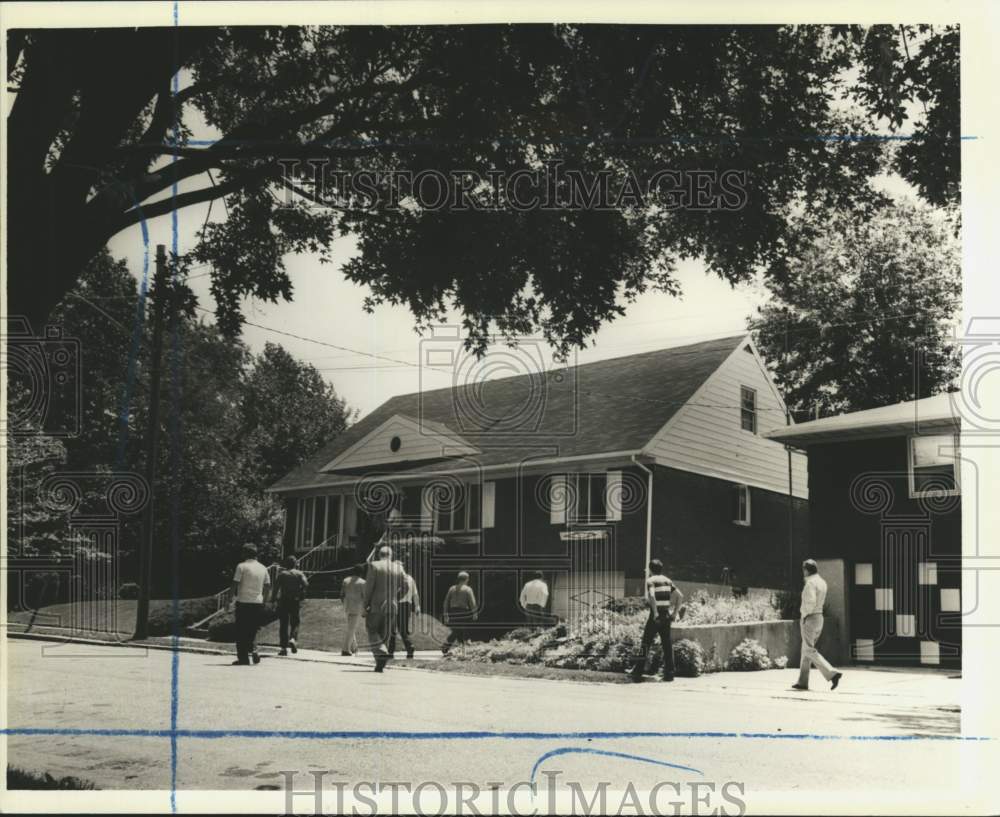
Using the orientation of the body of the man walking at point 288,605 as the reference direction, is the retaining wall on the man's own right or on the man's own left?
on the man's own right

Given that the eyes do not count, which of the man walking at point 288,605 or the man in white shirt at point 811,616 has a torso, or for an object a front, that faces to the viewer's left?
the man in white shirt

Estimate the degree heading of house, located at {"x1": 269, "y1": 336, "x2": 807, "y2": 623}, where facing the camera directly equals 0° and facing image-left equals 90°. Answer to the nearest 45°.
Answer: approximately 45°

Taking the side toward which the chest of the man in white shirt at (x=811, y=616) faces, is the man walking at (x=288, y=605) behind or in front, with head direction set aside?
in front

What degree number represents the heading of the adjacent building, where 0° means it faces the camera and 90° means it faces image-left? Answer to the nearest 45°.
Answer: approximately 45°

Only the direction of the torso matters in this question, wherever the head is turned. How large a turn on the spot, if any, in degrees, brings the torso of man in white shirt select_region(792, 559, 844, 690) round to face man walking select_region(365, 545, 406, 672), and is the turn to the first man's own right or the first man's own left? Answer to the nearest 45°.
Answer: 0° — they already face them

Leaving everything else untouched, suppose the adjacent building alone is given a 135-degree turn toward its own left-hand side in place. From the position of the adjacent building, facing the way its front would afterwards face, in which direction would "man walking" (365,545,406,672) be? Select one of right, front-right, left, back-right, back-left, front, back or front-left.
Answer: back

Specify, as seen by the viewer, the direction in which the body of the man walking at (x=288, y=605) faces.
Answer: away from the camera

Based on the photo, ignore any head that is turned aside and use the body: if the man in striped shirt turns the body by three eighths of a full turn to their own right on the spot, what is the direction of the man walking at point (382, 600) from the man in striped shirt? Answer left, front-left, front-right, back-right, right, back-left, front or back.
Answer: back

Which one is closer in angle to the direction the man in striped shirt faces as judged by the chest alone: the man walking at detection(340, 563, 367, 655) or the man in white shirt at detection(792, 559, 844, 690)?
the man walking
